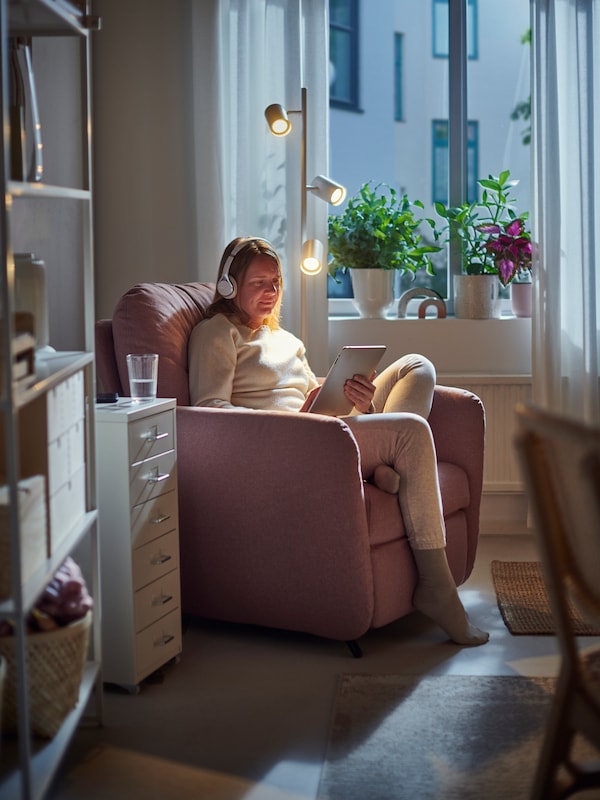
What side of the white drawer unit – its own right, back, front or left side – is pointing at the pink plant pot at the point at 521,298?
left

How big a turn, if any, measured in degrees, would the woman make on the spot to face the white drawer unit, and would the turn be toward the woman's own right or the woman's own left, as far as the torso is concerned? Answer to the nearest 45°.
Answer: approximately 90° to the woman's own right

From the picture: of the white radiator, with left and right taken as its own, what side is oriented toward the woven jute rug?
front

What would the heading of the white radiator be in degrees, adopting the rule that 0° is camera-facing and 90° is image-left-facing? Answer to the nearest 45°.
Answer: approximately 0°

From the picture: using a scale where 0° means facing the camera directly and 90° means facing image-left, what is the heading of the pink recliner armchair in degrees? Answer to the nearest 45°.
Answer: approximately 315°

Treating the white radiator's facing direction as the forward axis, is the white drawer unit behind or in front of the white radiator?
in front

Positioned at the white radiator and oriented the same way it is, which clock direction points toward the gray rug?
The gray rug is roughly at 12 o'clock from the white radiator.

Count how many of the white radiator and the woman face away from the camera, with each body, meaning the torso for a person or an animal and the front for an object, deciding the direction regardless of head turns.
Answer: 0

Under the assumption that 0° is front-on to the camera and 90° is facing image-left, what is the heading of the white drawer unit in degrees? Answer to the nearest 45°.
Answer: approximately 315°
